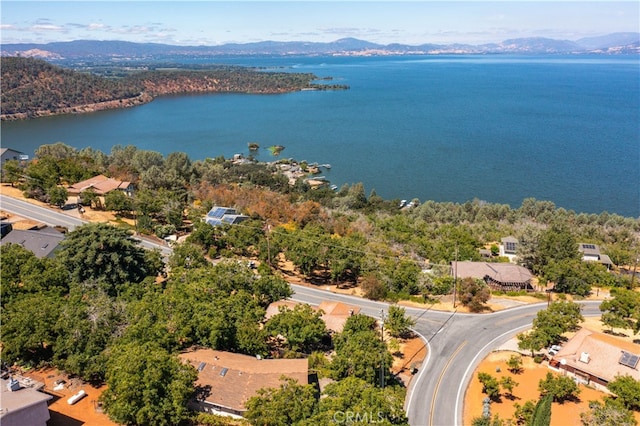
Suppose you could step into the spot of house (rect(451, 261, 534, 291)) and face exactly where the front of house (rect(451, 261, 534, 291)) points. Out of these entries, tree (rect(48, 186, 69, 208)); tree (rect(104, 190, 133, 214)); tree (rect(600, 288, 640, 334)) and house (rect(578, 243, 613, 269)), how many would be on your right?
2

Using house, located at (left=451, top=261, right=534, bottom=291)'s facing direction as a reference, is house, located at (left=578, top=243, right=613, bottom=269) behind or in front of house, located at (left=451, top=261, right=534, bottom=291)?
behind

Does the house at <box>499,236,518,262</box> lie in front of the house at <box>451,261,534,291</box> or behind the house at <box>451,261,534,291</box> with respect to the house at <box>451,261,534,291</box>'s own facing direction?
behind

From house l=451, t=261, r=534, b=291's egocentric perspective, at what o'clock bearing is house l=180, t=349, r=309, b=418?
house l=180, t=349, r=309, b=418 is roughly at 1 o'clock from house l=451, t=261, r=534, b=291.

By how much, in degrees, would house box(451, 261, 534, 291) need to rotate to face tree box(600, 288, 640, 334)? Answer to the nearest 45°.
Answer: approximately 45° to its left

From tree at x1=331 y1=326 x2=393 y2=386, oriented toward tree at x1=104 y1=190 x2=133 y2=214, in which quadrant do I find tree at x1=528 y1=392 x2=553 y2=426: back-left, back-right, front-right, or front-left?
back-right

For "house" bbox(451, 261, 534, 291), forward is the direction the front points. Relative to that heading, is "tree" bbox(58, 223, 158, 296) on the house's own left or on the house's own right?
on the house's own right

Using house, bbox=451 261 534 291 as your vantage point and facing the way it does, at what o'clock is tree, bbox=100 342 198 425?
The tree is roughly at 1 o'clock from the house.

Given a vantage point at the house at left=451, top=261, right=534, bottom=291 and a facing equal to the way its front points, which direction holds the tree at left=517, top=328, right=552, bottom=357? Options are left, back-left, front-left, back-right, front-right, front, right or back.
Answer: front

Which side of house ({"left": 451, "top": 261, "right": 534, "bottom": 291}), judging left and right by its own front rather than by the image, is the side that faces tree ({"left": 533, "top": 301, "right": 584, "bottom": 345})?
front

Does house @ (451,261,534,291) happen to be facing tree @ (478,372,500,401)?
yes

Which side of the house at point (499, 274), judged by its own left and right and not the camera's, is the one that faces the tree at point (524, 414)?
front

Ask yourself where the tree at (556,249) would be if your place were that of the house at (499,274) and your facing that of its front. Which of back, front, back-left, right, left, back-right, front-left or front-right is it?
back-left

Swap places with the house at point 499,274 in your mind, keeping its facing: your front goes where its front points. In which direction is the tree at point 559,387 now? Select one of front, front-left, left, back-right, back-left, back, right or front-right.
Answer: front

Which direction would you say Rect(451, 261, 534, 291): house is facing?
toward the camera
